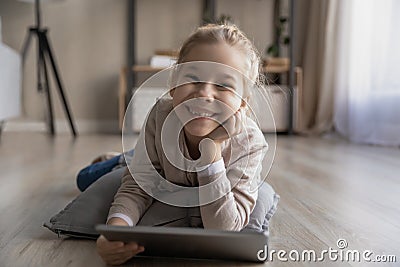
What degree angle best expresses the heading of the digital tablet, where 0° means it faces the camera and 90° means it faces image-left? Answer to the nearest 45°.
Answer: approximately 180°

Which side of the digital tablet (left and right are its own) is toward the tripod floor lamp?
front

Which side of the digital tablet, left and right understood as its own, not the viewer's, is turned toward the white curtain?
front

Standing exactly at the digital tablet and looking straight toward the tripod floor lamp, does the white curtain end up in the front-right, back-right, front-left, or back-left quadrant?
front-right

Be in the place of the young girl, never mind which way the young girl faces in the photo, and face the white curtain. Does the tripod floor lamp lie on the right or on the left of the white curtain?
left
